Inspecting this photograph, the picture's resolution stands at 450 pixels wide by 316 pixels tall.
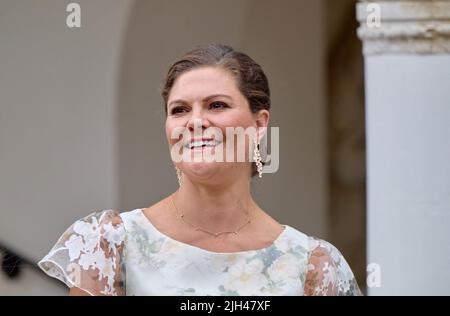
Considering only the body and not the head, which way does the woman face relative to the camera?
toward the camera

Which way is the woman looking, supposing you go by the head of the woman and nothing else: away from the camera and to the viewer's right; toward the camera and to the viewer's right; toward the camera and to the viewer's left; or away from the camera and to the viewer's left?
toward the camera and to the viewer's left

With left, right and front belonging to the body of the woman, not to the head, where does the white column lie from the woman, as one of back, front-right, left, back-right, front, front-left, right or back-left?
back-left
